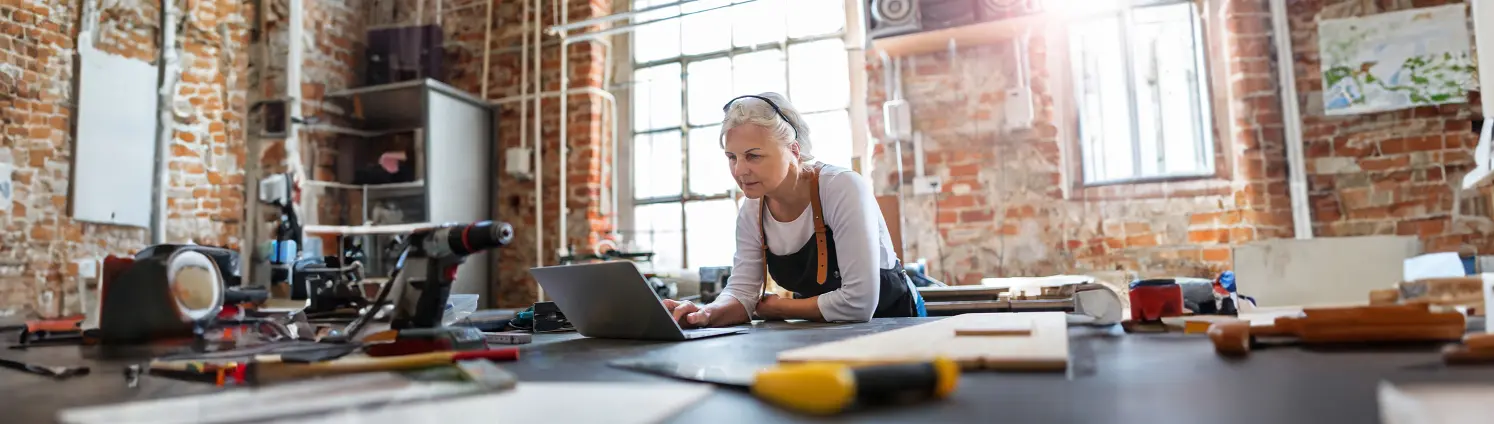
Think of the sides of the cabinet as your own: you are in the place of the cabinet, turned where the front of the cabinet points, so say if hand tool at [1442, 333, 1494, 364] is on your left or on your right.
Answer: on your left

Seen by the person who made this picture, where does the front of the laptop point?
facing away from the viewer and to the right of the viewer

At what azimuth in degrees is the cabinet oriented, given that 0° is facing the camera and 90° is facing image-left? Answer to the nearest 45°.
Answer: approximately 45°

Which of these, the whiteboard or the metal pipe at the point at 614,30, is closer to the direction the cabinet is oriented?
the whiteboard

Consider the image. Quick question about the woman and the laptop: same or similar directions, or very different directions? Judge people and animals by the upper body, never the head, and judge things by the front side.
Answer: very different directions

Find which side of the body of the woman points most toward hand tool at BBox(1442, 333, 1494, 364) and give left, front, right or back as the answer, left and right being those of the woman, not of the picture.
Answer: left

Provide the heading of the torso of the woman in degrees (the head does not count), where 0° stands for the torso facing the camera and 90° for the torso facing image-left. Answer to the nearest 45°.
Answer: approximately 45°

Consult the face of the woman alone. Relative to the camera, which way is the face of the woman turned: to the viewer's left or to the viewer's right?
to the viewer's left

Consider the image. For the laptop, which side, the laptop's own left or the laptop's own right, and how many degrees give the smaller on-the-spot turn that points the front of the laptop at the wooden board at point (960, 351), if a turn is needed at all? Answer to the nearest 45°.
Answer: approximately 90° to the laptop's own right

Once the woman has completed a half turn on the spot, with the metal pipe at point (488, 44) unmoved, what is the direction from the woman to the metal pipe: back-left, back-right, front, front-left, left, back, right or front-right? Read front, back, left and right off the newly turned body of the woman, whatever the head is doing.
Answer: left
